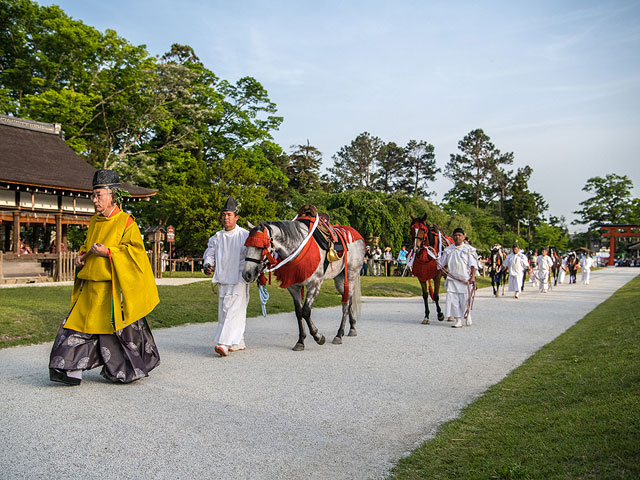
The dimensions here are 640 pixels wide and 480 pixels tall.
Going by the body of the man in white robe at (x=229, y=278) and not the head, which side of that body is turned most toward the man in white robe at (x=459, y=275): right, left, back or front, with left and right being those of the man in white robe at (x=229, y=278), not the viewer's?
back

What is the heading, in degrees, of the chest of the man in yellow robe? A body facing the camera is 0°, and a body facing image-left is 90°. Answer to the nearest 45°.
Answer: approximately 45°

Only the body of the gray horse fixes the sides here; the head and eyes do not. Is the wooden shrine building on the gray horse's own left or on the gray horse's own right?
on the gray horse's own right

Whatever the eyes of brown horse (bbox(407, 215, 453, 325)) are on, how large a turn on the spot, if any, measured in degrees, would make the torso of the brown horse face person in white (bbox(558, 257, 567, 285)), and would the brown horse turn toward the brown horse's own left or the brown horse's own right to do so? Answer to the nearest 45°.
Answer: approximately 135° to the brown horse's own right

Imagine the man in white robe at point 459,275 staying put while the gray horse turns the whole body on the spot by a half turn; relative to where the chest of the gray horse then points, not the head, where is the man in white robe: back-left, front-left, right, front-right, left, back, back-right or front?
front

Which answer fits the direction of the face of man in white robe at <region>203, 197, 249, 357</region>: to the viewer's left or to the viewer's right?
to the viewer's left

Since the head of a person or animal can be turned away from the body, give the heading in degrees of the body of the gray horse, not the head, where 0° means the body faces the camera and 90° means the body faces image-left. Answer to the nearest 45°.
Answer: approximately 45°

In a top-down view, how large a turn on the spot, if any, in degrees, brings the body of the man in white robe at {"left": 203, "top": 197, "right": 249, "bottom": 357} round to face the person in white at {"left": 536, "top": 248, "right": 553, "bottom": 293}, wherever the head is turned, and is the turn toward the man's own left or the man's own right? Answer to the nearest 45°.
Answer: approximately 180°

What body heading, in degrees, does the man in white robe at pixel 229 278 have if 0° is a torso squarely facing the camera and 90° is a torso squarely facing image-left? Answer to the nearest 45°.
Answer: approximately 45°

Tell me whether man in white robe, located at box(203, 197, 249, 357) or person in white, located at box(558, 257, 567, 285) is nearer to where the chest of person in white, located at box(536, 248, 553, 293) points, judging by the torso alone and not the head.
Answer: the man in white robe

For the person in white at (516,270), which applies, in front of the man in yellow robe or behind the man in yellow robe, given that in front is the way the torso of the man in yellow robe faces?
behind

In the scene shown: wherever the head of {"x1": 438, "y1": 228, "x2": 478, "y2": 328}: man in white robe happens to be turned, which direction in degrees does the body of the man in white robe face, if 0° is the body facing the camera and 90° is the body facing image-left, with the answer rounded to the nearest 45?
approximately 0°

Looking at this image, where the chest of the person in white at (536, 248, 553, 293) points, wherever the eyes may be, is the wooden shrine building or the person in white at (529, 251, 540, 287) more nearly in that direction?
the wooden shrine building
